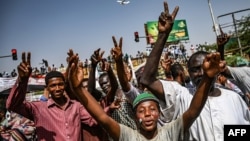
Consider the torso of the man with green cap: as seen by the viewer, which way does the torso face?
toward the camera
